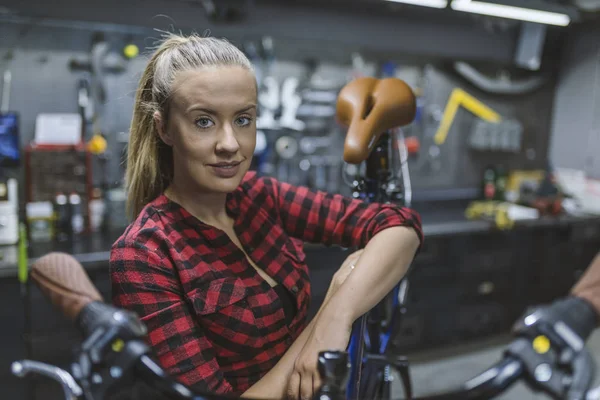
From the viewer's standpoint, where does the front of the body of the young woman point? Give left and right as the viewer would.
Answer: facing the viewer and to the right of the viewer

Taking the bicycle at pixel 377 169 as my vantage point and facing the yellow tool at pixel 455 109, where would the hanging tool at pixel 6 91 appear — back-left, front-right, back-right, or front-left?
front-left

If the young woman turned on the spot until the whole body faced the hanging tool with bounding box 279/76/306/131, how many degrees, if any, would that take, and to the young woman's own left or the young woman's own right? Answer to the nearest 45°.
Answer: approximately 135° to the young woman's own left

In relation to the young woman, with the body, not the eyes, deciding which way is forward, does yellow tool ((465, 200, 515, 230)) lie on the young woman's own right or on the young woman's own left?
on the young woman's own left

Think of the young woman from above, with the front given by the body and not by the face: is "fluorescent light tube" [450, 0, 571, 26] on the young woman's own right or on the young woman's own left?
on the young woman's own left
